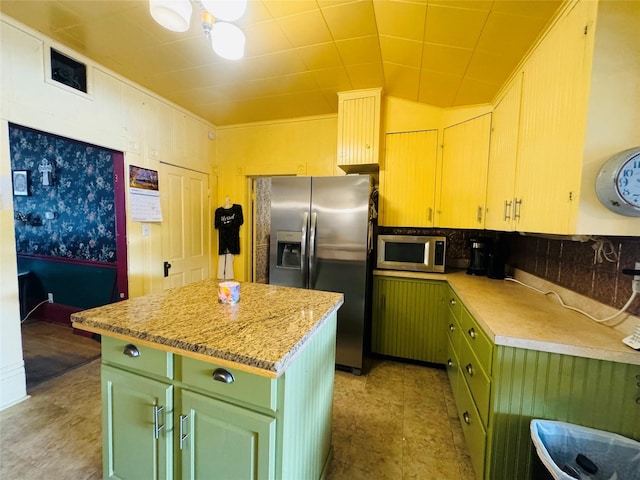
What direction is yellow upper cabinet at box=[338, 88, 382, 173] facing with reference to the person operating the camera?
facing the viewer

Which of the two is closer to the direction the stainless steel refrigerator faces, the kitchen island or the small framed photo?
the kitchen island

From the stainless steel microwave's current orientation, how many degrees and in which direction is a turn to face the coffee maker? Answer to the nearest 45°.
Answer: approximately 90° to its left

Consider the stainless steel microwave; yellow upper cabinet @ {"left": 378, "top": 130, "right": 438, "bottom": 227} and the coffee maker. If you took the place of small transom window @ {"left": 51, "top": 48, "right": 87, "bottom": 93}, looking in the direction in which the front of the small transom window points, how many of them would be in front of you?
3

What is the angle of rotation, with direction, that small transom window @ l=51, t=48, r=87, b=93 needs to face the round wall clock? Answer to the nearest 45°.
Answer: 0° — it already faces it

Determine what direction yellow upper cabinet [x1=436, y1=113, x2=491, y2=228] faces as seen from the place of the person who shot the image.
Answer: facing the viewer and to the left of the viewer

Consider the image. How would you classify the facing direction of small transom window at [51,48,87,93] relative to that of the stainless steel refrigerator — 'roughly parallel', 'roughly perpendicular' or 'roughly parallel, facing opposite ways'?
roughly perpendicular

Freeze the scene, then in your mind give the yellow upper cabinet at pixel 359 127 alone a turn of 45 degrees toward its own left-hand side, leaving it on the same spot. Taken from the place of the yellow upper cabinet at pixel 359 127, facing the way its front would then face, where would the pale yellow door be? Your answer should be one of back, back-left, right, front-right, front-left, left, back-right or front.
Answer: back-right

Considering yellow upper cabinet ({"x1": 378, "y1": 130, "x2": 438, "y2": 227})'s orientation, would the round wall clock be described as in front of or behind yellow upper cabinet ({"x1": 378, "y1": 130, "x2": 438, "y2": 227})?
in front

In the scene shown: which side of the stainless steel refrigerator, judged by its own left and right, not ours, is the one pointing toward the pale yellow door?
right

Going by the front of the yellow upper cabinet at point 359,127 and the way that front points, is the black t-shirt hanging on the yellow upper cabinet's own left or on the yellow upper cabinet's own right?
on the yellow upper cabinet's own right

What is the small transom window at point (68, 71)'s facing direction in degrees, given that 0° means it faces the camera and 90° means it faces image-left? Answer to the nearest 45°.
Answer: approximately 315°

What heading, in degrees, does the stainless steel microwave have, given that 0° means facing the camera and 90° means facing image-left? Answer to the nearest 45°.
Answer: approximately 0°

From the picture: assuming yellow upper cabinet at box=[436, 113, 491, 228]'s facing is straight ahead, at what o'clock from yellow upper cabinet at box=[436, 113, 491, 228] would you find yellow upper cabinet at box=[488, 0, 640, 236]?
yellow upper cabinet at box=[488, 0, 640, 236] is roughly at 10 o'clock from yellow upper cabinet at box=[436, 113, 491, 228].

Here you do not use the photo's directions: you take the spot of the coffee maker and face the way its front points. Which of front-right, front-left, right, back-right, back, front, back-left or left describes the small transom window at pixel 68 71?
front

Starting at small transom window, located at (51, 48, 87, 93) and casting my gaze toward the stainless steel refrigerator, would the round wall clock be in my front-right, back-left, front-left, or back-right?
front-right

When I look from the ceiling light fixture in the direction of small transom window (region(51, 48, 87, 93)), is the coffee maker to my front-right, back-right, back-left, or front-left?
back-right

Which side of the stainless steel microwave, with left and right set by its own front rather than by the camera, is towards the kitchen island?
front

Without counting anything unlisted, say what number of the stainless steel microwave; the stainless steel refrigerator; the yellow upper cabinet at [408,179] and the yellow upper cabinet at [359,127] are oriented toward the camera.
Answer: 4
